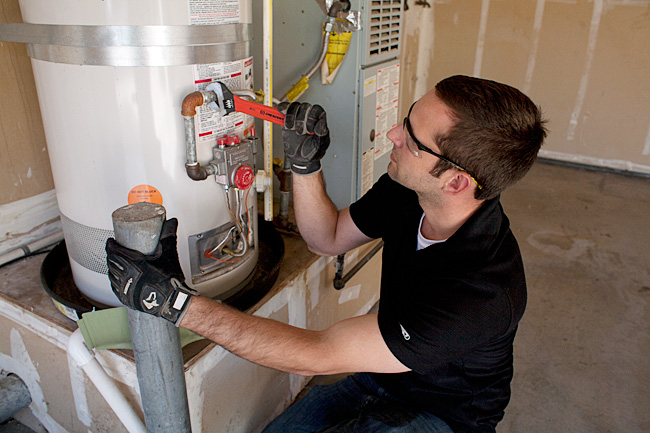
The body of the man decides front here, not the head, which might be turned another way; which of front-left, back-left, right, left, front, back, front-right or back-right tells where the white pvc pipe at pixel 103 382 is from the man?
front

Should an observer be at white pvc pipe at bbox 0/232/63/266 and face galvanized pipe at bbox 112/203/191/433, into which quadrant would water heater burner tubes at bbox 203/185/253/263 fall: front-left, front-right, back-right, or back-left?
front-left

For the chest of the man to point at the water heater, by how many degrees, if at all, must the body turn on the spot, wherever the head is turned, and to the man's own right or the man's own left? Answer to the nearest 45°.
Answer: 0° — they already face it

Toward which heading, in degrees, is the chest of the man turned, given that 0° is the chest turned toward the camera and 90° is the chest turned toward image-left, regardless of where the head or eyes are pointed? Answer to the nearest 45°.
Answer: approximately 90°

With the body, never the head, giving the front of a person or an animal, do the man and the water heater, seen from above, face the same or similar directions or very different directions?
very different directions

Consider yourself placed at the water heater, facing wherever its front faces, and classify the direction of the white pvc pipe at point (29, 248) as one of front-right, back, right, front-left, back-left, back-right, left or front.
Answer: back

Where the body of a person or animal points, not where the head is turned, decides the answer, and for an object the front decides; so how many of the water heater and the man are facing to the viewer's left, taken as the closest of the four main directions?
1

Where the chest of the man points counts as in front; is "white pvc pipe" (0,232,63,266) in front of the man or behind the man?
in front
